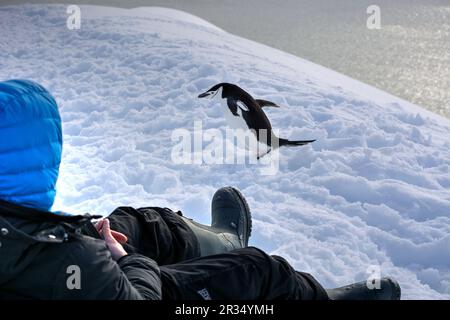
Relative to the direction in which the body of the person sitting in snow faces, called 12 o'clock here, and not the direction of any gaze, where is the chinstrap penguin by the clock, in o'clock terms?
The chinstrap penguin is roughly at 11 o'clock from the person sitting in snow.

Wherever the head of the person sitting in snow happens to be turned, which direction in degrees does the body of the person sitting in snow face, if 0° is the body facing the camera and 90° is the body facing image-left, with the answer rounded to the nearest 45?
approximately 225°

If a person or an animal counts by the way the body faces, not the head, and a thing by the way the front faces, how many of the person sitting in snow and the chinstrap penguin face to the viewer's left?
1

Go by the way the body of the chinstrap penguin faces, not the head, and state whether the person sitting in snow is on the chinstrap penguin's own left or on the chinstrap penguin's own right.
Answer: on the chinstrap penguin's own left

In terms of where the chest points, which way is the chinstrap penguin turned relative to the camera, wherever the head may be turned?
to the viewer's left
